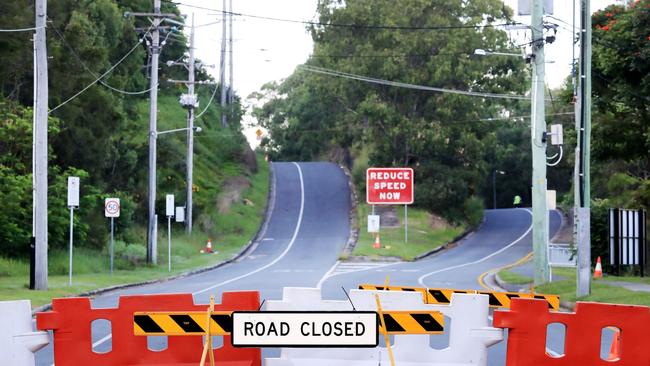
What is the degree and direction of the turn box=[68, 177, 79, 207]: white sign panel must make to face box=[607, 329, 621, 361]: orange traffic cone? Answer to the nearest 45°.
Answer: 0° — it already faces it

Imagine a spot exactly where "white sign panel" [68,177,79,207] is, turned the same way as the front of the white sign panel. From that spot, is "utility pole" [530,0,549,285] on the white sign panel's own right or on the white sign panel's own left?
on the white sign panel's own left

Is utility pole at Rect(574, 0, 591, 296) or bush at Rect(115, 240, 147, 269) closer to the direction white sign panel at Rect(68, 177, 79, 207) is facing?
the utility pole

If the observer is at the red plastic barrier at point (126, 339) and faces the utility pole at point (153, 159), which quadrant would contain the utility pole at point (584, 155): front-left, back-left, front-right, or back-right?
front-right

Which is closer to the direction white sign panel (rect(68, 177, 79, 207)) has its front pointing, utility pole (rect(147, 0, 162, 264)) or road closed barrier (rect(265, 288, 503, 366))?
the road closed barrier

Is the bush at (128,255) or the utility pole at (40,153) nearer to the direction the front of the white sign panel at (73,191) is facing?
the utility pole

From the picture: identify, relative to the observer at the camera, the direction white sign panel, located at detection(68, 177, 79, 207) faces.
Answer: facing the viewer

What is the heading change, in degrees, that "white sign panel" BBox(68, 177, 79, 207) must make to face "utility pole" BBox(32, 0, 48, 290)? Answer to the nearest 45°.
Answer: approximately 45° to its right

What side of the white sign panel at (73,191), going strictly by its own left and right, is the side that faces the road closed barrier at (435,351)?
front

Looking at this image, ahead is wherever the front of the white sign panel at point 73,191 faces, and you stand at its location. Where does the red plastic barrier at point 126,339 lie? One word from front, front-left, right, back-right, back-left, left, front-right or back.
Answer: front

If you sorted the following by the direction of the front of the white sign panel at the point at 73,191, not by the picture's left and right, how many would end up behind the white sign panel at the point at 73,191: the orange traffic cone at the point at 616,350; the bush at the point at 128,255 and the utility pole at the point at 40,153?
1

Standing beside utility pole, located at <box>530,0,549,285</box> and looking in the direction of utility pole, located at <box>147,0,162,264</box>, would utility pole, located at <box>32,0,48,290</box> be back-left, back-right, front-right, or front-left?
front-left

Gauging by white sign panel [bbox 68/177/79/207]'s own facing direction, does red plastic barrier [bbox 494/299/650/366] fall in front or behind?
in front

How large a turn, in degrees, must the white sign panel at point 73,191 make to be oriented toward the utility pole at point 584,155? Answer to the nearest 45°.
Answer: approximately 45° to its left
